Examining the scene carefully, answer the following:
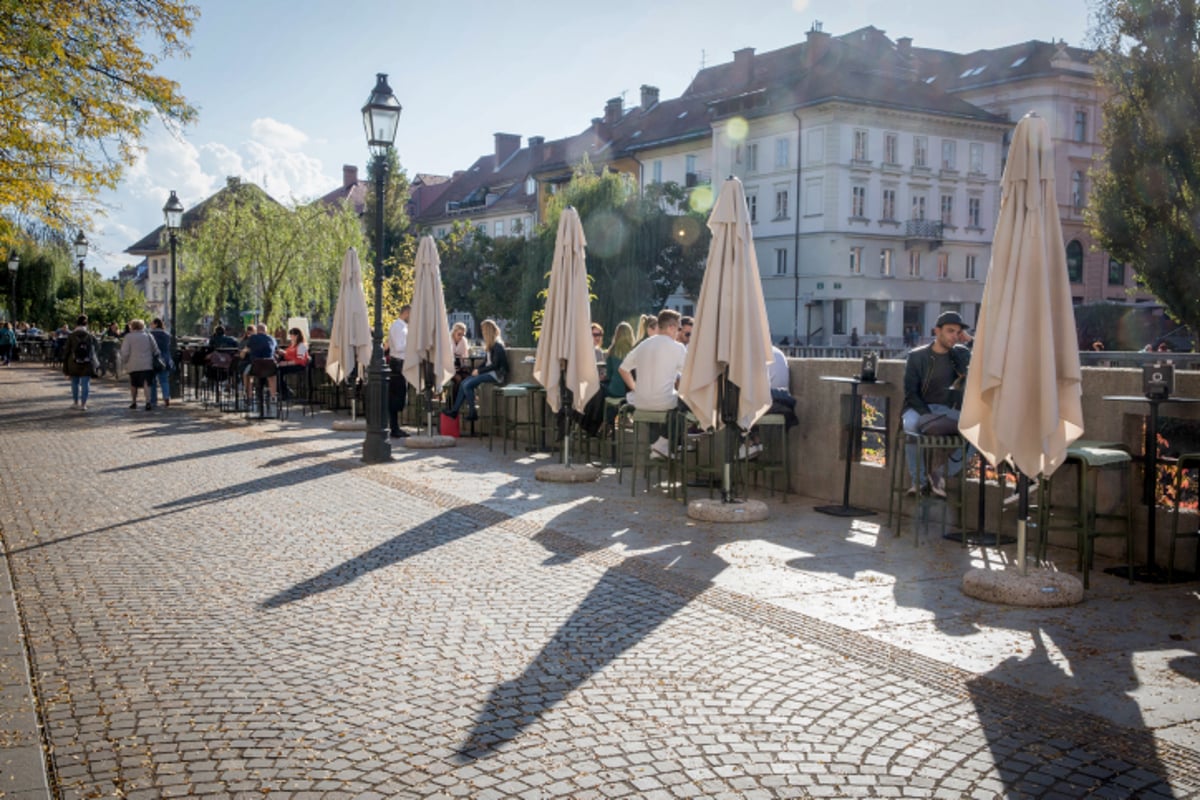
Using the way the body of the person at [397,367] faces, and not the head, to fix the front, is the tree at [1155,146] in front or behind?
in front

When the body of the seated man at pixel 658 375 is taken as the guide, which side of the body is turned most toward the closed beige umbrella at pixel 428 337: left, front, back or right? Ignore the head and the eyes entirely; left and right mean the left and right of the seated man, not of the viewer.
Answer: left

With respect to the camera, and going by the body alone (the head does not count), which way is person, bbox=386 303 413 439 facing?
to the viewer's right

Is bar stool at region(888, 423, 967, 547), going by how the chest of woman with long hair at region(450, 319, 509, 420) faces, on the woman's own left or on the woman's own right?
on the woman's own left

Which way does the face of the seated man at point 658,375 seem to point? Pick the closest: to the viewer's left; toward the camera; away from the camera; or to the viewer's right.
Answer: away from the camera

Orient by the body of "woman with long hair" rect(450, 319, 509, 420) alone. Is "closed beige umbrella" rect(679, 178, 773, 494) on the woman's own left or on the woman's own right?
on the woman's own left

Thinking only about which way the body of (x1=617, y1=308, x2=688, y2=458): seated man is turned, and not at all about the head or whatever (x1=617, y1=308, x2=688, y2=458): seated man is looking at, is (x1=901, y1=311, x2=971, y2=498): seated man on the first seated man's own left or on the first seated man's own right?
on the first seated man's own right

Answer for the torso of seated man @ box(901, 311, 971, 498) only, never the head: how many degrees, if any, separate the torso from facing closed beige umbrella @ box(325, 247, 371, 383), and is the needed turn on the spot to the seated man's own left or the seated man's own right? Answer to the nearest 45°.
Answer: approximately 180°

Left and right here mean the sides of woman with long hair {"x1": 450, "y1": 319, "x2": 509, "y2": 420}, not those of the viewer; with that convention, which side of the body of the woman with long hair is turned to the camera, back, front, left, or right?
left

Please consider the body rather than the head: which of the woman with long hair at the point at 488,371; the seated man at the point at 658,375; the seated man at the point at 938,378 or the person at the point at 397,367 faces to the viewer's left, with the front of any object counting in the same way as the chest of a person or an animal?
the woman with long hair

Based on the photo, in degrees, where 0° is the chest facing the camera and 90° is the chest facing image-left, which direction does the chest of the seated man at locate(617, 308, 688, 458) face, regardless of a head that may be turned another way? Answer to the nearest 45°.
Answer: approximately 225°

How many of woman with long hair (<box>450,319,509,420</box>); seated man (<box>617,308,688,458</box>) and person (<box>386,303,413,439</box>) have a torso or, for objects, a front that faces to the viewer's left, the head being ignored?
1

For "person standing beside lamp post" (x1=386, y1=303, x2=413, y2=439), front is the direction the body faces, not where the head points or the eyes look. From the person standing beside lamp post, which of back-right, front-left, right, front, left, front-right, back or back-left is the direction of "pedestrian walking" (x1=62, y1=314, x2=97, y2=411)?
back-left
